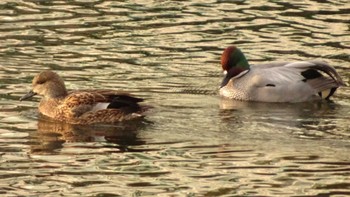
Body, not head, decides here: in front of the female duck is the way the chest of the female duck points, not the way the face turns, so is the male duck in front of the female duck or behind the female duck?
behind

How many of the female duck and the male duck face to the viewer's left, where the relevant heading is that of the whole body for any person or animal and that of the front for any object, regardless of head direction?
2

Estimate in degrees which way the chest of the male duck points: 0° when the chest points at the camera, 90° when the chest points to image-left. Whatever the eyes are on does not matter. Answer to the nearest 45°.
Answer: approximately 90°

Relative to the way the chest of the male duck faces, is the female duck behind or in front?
in front

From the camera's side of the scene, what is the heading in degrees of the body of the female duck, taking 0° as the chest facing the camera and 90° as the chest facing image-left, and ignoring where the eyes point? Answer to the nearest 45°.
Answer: approximately 90°
